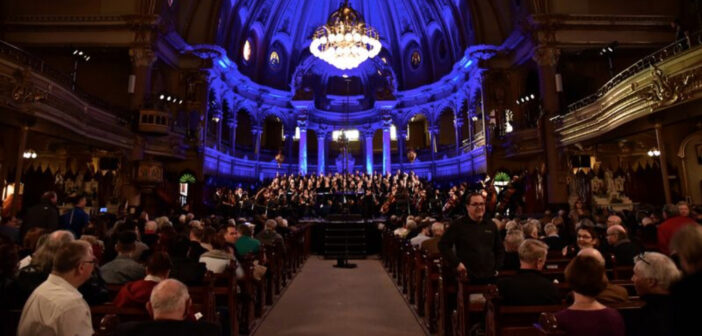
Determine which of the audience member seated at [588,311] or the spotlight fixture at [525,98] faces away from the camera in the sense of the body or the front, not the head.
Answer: the audience member seated

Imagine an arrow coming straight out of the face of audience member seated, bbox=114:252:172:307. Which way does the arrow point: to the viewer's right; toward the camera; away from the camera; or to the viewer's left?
away from the camera

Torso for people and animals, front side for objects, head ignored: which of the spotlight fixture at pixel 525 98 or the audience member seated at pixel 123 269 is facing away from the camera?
the audience member seated

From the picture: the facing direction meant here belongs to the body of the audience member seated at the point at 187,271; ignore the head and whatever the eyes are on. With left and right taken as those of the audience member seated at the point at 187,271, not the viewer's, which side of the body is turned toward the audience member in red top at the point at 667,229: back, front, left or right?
right

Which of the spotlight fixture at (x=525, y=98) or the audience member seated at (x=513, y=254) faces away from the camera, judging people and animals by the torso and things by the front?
the audience member seated

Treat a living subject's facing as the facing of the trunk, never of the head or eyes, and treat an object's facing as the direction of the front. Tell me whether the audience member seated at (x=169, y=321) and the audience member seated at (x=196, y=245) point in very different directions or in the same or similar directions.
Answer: same or similar directions

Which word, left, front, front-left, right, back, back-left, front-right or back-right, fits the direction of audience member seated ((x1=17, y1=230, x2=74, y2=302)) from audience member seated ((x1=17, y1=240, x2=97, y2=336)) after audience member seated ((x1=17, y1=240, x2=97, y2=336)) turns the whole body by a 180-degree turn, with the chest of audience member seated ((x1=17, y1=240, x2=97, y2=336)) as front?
back-right

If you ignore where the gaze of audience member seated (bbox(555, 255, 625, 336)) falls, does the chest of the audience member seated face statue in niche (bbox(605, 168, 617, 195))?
yes

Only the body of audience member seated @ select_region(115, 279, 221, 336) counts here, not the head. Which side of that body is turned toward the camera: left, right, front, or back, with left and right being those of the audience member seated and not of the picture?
back

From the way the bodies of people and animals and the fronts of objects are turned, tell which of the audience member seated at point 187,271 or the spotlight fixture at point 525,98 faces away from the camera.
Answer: the audience member seated

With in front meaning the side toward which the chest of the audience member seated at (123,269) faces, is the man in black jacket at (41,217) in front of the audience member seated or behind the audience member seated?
in front

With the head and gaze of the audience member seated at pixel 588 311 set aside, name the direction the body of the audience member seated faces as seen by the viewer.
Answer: away from the camera

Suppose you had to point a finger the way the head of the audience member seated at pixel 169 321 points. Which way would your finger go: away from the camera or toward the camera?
away from the camera

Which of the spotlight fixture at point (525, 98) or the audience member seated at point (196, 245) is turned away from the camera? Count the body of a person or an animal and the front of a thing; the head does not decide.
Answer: the audience member seated

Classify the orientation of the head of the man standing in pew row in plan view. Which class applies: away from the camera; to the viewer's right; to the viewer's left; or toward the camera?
toward the camera

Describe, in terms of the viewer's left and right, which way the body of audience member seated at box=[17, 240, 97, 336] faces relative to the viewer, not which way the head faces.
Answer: facing away from the viewer and to the right of the viewer

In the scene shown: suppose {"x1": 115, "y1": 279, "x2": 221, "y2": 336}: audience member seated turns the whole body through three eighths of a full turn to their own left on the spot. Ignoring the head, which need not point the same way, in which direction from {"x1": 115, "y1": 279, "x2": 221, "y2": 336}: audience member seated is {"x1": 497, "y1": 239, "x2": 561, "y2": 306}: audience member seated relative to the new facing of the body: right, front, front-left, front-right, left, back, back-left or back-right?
back-left
